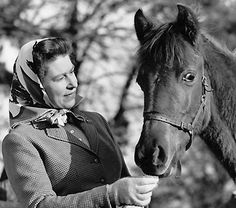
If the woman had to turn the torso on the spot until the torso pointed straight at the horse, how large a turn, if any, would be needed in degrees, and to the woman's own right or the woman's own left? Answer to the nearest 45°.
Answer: approximately 45° to the woman's own left

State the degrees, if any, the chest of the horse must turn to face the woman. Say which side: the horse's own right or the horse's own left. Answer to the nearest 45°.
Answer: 0° — it already faces them

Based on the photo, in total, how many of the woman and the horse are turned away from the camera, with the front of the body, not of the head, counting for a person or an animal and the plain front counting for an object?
0

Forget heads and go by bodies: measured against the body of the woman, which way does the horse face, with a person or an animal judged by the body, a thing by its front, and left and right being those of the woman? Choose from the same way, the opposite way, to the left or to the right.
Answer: to the right

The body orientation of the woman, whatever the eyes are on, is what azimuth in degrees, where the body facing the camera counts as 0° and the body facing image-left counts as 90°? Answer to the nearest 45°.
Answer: approximately 315°
